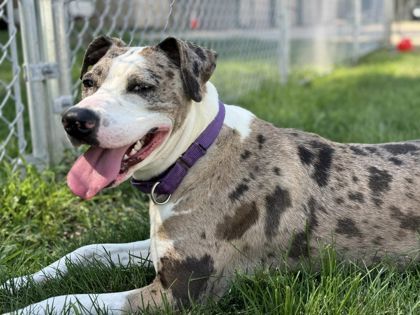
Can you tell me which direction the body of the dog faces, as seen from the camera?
to the viewer's left

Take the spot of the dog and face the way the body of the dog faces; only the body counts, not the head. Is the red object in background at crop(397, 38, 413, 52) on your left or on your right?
on your right

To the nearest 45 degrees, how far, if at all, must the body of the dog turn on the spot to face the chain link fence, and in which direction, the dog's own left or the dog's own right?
approximately 90° to the dog's own right

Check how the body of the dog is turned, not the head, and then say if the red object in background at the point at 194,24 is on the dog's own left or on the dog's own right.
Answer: on the dog's own right
